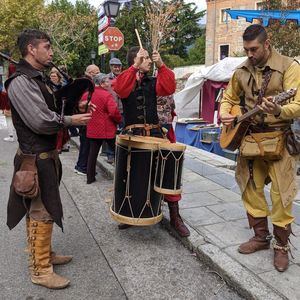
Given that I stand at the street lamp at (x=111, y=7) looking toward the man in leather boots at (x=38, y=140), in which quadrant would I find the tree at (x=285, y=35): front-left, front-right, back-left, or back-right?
back-left

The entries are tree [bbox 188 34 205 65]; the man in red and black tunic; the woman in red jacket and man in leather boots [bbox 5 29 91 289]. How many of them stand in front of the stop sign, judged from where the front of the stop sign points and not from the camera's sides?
3

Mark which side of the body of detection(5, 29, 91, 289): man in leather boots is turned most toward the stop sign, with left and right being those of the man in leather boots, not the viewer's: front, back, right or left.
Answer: left

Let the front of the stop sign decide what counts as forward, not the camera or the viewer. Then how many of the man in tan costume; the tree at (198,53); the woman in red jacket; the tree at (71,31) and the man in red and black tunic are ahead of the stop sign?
3

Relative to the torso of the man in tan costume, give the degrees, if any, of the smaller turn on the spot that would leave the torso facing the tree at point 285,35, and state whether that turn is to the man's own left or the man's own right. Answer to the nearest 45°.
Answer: approximately 135° to the man's own right

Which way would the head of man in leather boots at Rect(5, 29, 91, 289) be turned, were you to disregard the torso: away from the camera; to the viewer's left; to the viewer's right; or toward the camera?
to the viewer's right

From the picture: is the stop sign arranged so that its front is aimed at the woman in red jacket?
yes

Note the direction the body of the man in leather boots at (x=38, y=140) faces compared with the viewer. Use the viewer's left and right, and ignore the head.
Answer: facing to the right of the viewer

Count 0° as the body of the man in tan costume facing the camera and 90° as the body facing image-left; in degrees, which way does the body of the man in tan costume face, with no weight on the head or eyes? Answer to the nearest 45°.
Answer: approximately 45°

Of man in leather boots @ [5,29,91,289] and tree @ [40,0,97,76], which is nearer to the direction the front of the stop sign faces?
the man in leather boots

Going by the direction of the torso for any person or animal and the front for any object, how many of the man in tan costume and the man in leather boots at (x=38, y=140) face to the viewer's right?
1

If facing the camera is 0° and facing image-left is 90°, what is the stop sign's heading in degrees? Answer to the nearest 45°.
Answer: approximately 0°
